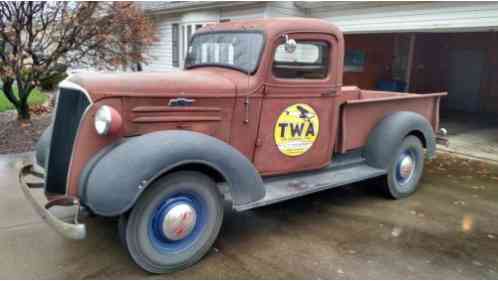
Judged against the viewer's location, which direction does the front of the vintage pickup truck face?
facing the viewer and to the left of the viewer

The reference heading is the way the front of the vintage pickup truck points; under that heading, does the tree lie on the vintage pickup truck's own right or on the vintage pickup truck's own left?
on the vintage pickup truck's own right
